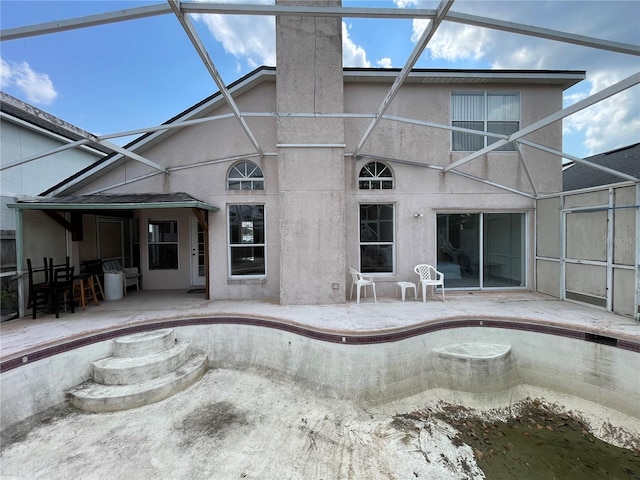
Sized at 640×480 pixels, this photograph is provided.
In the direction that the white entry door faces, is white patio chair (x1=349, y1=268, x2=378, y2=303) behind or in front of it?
in front

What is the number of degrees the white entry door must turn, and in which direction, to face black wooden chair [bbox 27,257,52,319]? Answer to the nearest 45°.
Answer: approximately 45° to its right

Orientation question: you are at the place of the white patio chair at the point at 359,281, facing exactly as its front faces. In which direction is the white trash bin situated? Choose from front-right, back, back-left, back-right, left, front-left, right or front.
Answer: back-right

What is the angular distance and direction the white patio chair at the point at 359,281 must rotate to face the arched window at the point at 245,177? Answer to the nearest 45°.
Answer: approximately 135° to its right

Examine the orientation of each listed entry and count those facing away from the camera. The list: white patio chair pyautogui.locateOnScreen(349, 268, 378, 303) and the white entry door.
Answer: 0

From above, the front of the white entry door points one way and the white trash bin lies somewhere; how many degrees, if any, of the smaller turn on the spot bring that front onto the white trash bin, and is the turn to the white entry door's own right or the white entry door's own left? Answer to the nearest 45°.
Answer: approximately 90° to the white entry door's own right

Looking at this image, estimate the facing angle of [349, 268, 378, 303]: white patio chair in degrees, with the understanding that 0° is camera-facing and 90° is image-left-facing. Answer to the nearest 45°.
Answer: approximately 315°

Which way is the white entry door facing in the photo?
toward the camera

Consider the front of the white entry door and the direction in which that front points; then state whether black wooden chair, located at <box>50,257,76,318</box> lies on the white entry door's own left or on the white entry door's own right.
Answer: on the white entry door's own right
